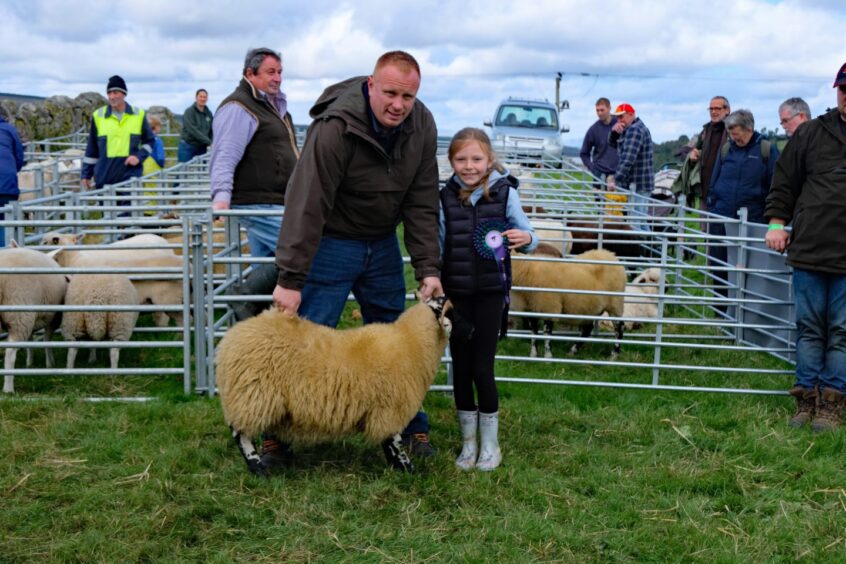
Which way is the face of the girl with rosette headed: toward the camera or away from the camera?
toward the camera

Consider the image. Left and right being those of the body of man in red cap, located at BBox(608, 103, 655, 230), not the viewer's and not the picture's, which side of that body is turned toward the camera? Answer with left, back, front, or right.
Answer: left

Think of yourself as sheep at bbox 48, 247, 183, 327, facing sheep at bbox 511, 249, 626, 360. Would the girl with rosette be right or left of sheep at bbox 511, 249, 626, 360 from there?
right

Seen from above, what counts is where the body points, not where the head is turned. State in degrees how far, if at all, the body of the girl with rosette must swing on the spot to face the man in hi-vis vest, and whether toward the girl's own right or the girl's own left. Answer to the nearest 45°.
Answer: approximately 135° to the girl's own right

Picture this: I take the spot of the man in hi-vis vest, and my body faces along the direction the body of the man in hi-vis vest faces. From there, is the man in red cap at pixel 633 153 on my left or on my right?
on my left

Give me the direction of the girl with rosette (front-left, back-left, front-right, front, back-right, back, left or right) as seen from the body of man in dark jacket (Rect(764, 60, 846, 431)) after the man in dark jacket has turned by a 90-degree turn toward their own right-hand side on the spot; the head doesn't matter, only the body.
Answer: front-left

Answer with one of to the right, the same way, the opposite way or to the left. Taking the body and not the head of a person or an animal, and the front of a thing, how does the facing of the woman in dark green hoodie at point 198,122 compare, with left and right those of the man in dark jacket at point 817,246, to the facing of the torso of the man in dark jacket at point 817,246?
to the left

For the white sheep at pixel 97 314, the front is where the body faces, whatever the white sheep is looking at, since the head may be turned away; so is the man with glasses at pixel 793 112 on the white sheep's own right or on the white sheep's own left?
on the white sheep's own right

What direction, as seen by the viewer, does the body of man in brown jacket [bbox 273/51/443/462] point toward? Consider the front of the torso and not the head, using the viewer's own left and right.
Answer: facing the viewer and to the right of the viewer

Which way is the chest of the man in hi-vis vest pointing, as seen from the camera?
toward the camera

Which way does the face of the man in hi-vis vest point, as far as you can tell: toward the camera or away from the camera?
toward the camera

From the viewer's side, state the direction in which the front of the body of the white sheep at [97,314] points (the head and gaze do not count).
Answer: away from the camera

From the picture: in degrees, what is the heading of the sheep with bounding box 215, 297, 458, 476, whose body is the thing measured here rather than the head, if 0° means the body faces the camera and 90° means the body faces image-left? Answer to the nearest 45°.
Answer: approximately 270°
